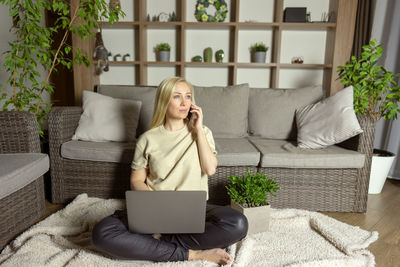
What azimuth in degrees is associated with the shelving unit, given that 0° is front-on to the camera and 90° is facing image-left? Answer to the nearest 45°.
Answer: approximately 0°

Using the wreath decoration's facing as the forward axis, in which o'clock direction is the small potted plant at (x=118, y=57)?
The small potted plant is roughly at 3 o'clock from the wreath decoration.

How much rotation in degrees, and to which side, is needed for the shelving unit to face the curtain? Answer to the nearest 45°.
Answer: approximately 90° to its left

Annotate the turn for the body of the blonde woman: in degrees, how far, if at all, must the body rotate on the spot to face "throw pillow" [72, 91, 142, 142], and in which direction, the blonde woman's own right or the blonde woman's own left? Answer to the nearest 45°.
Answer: approximately 135° to the blonde woman's own right

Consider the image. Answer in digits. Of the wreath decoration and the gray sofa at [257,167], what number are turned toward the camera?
2

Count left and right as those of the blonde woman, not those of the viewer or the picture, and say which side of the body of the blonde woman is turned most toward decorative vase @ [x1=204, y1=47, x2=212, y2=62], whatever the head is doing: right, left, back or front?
back

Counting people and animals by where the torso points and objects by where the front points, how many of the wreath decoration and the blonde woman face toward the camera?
2
